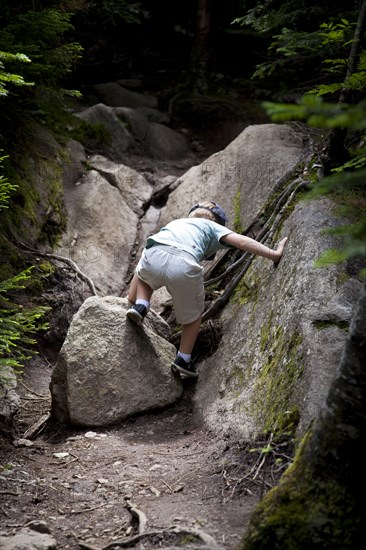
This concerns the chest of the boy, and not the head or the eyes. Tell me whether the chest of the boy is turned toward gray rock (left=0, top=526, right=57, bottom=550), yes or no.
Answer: no

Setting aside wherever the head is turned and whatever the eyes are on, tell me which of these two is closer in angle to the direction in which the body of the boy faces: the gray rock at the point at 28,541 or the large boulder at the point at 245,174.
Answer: the large boulder

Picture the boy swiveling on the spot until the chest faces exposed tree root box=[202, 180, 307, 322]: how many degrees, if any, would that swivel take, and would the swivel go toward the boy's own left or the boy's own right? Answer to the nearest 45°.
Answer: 0° — they already face it

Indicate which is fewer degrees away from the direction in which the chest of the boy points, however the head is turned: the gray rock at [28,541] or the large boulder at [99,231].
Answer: the large boulder

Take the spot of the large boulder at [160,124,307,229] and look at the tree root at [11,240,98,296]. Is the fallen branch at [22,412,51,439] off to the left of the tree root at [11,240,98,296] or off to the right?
left

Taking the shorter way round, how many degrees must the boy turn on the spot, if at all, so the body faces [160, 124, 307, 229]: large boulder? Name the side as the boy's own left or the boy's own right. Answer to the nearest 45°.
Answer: approximately 45° to the boy's own left

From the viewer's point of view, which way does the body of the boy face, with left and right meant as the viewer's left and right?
facing away from the viewer and to the right of the viewer

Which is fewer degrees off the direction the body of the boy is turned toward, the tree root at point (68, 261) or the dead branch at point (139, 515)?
the tree root

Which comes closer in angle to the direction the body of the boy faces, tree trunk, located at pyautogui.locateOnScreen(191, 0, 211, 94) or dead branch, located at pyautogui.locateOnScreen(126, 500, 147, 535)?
the tree trunk

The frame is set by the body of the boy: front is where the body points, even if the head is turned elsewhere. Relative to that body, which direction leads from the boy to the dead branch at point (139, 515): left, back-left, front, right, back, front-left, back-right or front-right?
back-right

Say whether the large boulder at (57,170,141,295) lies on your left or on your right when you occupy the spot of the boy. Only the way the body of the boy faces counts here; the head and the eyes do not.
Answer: on your left
